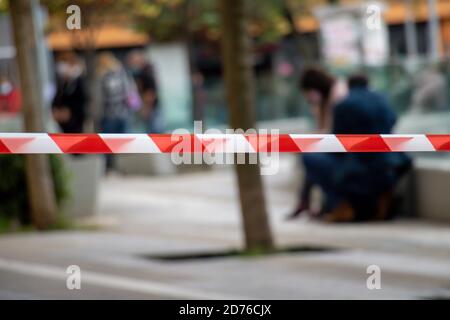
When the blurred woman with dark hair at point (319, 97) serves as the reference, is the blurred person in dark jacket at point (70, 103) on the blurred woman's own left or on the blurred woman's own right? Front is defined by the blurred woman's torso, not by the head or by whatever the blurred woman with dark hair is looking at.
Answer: on the blurred woman's own right

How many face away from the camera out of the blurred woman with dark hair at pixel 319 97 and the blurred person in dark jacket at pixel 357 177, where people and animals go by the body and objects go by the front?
1

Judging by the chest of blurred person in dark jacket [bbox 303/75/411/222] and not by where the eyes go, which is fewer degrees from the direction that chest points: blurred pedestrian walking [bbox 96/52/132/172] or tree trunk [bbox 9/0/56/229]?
the blurred pedestrian walking

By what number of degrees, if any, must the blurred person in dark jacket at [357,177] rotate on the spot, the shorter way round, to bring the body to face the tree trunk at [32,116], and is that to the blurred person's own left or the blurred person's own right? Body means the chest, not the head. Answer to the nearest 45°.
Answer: approximately 90° to the blurred person's own left

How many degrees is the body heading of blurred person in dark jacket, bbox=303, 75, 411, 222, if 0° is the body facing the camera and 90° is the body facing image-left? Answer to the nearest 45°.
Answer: approximately 180°
